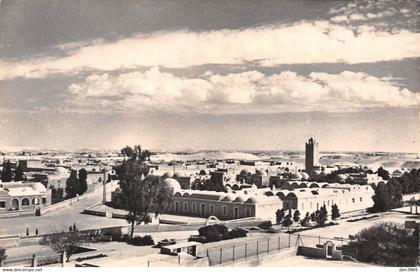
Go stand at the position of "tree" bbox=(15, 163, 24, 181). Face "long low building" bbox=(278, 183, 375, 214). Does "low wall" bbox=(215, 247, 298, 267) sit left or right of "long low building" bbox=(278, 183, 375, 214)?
right

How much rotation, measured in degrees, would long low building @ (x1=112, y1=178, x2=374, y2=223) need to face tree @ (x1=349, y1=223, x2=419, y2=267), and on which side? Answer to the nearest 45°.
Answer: approximately 90° to its left

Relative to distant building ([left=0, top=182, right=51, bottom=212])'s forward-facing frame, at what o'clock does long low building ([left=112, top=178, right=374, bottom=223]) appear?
The long low building is roughly at 9 o'clock from the distant building.

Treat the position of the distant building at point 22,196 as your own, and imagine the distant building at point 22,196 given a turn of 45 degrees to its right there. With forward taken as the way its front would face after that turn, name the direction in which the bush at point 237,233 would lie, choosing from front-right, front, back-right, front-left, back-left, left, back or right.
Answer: left

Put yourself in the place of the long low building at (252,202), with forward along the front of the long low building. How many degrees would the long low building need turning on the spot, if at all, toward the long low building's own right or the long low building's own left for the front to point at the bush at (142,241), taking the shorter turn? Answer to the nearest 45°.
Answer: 0° — it already faces it

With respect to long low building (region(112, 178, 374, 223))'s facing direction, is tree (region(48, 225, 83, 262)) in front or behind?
in front

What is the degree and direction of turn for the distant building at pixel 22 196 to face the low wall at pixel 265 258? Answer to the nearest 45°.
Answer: approximately 45° to its left

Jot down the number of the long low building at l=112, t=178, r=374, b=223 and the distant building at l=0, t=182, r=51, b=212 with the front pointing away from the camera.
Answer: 0

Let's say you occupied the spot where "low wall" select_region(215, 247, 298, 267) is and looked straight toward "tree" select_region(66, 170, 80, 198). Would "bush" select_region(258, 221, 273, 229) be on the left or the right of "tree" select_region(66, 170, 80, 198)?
right

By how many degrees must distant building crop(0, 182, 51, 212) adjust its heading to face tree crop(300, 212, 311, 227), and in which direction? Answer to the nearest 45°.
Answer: approximately 90° to its left

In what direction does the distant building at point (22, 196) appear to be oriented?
toward the camera

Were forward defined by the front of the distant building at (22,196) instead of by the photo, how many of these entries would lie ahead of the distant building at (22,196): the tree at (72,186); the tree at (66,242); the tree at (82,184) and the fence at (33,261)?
2
